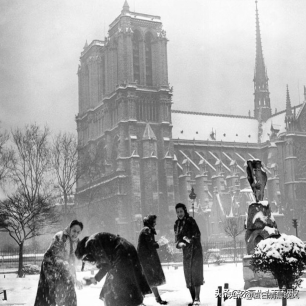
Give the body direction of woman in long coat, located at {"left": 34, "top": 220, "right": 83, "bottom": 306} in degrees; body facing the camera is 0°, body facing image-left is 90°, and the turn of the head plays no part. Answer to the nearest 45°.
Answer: approximately 315°

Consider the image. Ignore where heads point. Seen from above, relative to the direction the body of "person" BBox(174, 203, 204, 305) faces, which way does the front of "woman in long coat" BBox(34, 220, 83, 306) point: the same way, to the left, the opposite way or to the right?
to the left

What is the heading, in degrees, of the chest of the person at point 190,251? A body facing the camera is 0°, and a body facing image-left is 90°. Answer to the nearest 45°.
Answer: approximately 45°

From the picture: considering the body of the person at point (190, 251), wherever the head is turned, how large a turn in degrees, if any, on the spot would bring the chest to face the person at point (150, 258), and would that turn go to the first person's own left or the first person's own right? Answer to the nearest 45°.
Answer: approximately 90° to the first person's own right

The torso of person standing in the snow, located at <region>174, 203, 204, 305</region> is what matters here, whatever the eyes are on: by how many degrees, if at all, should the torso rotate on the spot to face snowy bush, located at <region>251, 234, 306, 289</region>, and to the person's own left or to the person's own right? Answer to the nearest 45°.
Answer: approximately 90° to the person's own left
